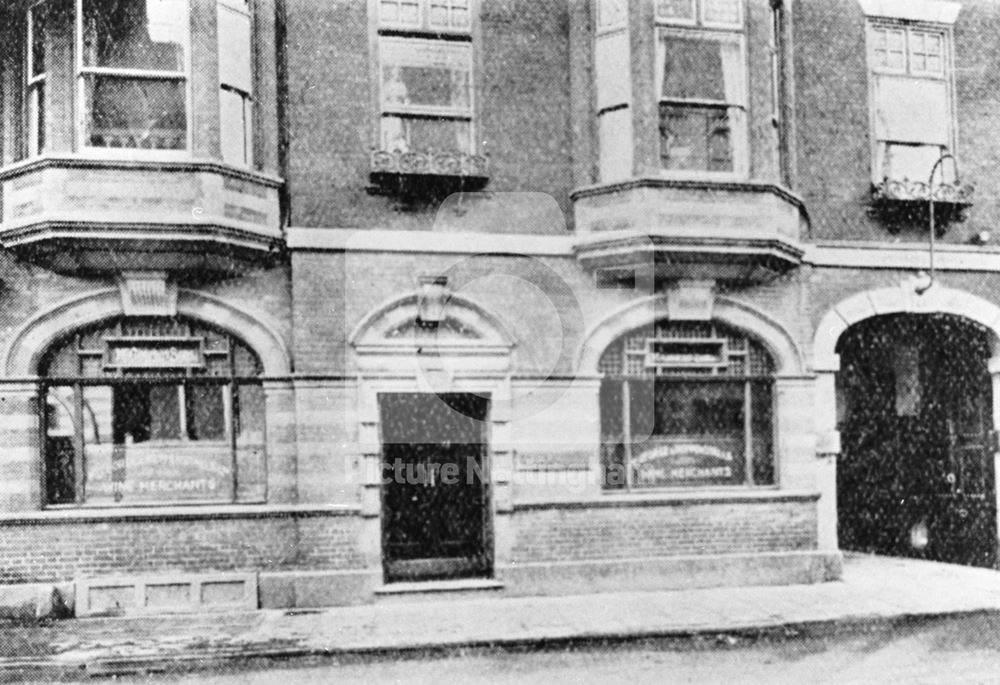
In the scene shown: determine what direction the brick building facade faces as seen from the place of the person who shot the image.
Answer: facing the viewer
